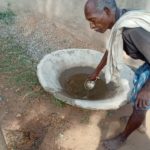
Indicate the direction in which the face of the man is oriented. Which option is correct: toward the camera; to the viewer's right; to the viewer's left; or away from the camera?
to the viewer's left

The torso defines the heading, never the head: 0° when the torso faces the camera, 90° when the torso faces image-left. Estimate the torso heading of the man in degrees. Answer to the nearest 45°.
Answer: approximately 90°
